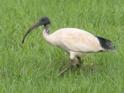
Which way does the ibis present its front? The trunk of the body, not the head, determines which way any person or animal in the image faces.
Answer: to the viewer's left
